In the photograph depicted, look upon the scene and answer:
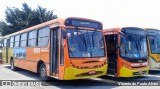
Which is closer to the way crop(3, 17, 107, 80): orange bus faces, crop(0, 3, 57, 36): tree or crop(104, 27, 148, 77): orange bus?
the orange bus

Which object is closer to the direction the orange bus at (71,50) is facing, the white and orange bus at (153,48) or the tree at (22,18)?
the white and orange bus

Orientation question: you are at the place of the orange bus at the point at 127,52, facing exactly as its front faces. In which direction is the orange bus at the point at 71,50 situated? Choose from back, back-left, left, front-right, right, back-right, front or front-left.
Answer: right

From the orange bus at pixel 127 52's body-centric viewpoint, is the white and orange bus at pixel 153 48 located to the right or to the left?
on its left

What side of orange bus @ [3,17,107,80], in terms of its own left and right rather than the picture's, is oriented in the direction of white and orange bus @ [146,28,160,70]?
left

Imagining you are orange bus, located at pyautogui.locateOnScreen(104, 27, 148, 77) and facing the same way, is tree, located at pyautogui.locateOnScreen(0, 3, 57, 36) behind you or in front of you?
behind

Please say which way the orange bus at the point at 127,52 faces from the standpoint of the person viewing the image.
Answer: facing the viewer and to the right of the viewer

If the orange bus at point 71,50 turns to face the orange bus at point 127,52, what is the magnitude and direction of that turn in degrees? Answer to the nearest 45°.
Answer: approximately 45° to its left

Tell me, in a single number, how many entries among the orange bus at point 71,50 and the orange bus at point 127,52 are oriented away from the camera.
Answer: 0
